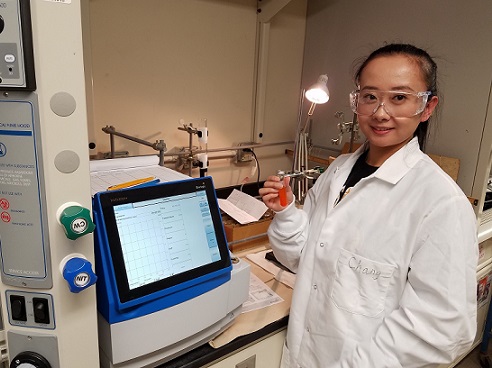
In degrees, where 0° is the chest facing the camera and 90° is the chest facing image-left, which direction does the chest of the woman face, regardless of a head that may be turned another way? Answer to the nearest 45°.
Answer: approximately 45°

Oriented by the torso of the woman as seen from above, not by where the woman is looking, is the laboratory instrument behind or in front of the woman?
in front

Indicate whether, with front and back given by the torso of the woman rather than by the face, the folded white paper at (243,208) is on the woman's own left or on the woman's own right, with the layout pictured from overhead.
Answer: on the woman's own right

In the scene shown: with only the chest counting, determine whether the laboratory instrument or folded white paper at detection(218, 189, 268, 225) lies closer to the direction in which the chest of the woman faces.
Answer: the laboratory instrument
